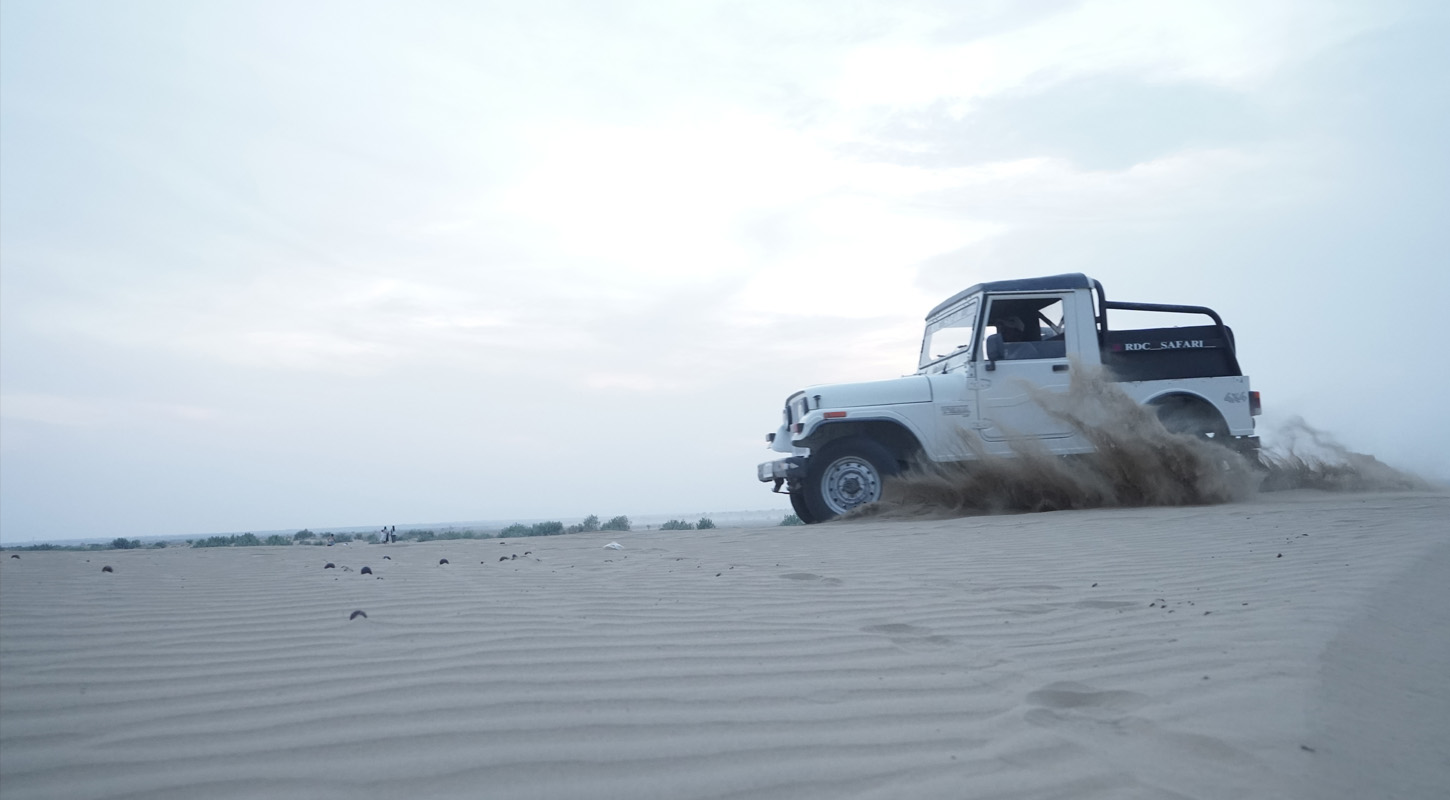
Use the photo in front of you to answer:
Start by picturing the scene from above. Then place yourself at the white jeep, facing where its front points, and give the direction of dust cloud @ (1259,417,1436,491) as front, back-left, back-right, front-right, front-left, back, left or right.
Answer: back-right

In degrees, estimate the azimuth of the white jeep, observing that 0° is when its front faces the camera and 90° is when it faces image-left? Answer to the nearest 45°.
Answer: approximately 90°
